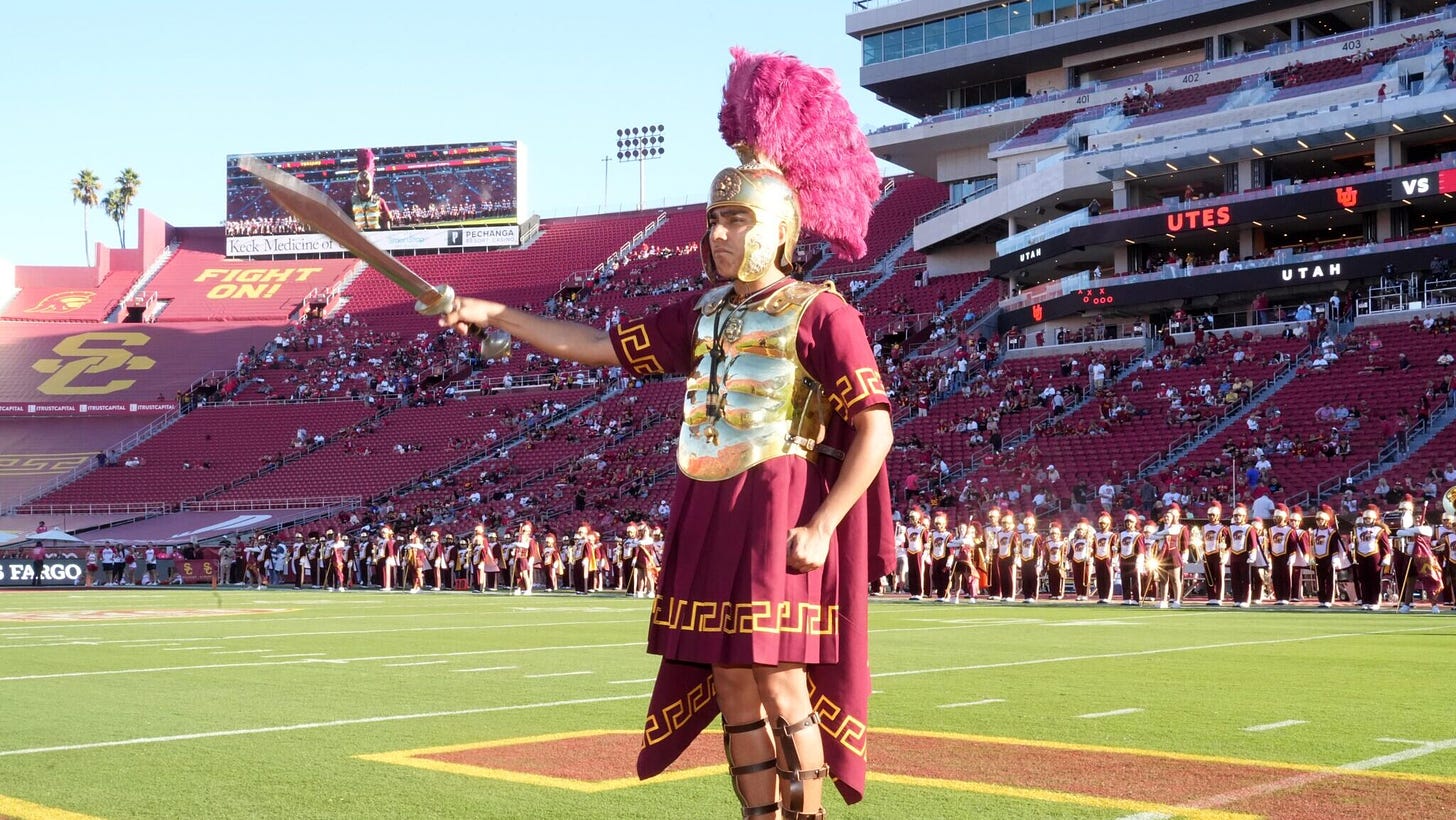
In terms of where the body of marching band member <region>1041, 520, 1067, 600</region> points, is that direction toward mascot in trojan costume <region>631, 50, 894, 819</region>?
yes

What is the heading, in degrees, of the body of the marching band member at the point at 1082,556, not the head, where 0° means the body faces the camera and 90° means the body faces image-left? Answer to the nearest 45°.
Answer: approximately 0°

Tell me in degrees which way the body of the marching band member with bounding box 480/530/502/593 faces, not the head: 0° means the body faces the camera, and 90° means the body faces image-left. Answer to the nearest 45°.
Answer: approximately 0°

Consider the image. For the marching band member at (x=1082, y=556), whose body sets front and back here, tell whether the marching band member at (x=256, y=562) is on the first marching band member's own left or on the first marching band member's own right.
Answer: on the first marching band member's own right

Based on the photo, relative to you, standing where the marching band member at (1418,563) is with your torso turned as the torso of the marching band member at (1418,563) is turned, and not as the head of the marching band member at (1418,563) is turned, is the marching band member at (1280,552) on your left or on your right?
on your right

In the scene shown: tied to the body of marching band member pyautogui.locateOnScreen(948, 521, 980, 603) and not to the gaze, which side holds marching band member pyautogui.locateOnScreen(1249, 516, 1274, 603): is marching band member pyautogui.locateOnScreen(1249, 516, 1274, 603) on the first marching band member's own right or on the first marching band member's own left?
on the first marching band member's own left

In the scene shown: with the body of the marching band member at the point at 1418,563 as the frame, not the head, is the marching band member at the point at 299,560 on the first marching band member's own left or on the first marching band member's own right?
on the first marching band member's own right
